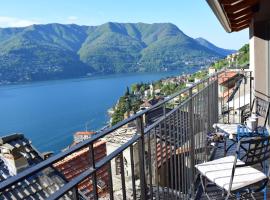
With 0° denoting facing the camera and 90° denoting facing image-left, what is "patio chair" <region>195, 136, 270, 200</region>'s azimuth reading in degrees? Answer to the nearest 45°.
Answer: approximately 135°
